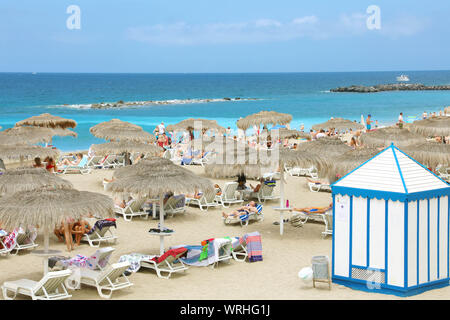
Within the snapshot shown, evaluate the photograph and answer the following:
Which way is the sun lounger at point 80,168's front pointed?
to the viewer's left

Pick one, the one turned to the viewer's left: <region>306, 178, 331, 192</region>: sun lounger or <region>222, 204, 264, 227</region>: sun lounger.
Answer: <region>222, 204, 264, 227</region>: sun lounger

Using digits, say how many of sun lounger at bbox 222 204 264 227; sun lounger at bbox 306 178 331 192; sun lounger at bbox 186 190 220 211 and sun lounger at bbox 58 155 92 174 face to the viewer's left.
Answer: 3

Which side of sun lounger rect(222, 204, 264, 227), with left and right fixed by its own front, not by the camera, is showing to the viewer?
left

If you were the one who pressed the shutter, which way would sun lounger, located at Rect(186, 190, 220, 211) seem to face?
facing to the left of the viewer

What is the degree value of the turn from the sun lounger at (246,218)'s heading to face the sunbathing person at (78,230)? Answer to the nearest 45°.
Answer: approximately 45° to its left

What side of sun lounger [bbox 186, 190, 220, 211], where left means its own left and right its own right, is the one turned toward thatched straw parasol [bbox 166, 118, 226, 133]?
right

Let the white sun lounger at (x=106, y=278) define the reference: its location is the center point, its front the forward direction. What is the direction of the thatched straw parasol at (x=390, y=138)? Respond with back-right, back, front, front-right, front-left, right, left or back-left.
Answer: right
